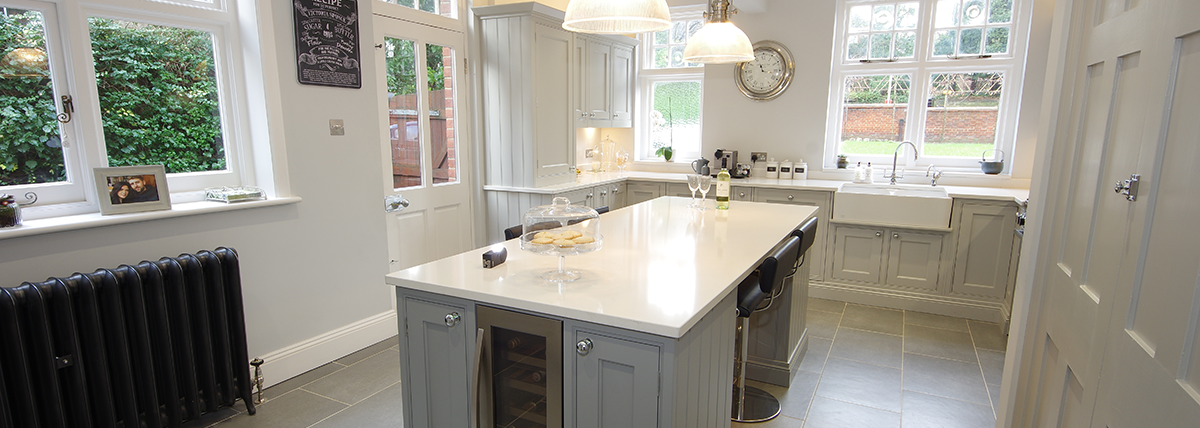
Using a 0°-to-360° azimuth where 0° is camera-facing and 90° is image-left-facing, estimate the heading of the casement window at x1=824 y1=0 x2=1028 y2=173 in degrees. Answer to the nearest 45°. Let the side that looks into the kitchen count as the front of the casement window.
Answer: approximately 0°

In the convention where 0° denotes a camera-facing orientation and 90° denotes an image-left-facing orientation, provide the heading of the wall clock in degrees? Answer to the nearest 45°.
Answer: approximately 0°

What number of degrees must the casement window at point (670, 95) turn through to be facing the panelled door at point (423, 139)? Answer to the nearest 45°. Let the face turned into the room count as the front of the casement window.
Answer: approximately 45° to its right

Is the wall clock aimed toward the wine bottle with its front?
yes

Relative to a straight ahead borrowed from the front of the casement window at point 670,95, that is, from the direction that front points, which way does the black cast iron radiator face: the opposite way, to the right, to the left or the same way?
to the left

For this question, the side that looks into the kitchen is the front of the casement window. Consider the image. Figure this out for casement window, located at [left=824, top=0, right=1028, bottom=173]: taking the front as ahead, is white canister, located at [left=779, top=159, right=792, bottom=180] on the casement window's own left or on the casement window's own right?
on the casement window's own right

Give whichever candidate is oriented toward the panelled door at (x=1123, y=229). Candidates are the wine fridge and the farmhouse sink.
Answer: the farmhouse sink

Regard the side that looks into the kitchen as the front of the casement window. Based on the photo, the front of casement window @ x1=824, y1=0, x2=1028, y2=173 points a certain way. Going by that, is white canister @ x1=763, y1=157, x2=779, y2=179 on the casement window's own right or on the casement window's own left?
on the casement window's own right

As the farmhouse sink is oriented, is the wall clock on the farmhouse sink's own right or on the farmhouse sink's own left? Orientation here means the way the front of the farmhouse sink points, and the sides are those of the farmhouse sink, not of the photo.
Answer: on the farmhouse sink's own right

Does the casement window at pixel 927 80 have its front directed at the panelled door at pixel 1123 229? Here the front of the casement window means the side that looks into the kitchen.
yes
